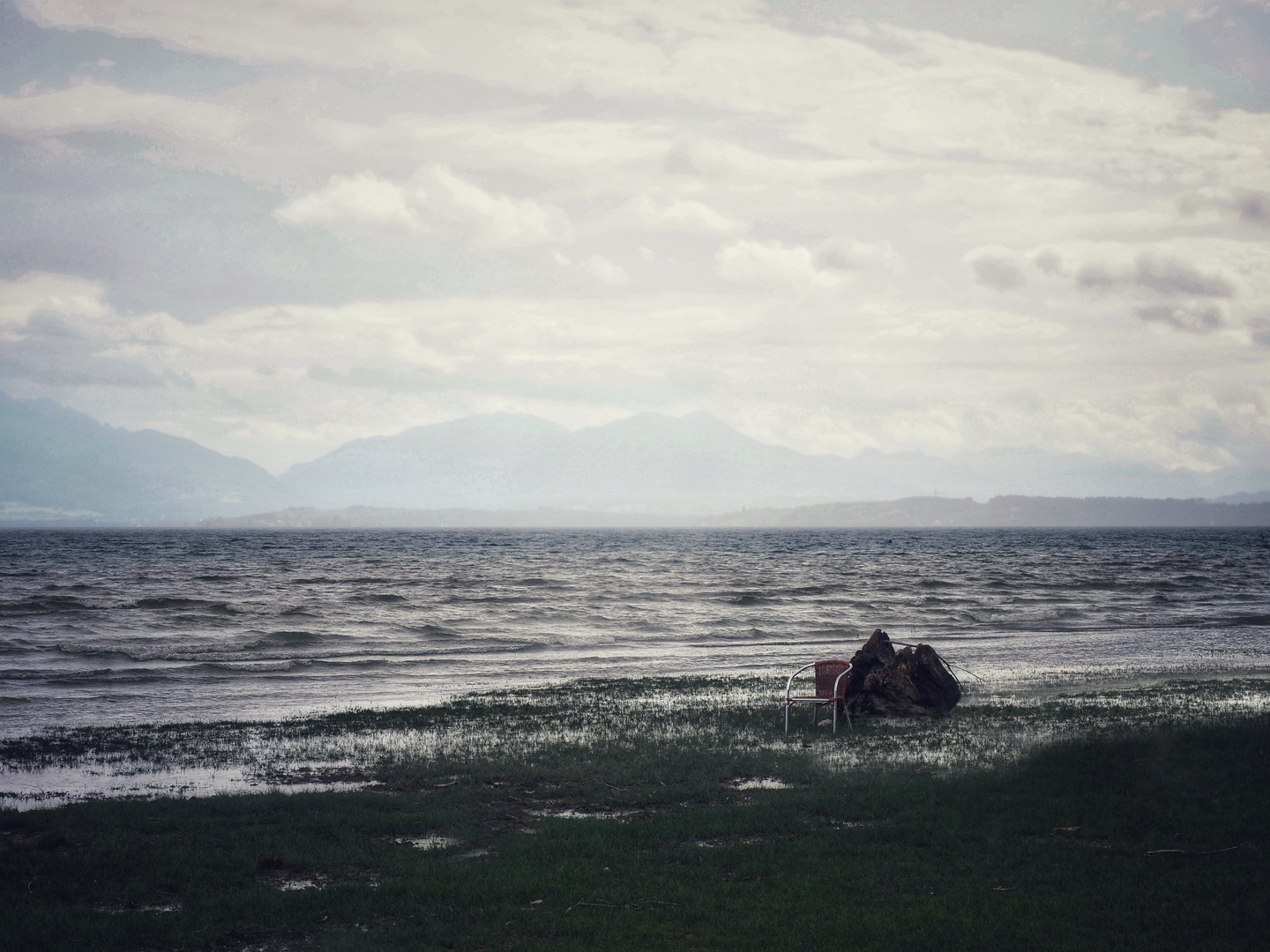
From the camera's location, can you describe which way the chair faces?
facing the viewer and to the left of the viewer

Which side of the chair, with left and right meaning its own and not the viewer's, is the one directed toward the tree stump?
back
